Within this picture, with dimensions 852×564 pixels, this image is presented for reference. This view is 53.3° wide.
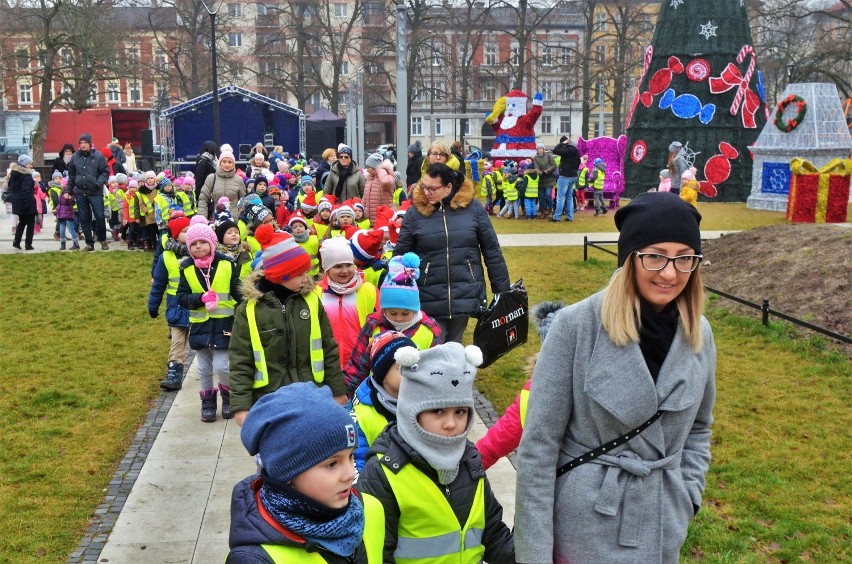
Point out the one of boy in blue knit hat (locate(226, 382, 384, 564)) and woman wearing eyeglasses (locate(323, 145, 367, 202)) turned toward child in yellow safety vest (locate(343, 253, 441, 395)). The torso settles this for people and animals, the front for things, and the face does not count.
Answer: the woman wearing eyeglasses

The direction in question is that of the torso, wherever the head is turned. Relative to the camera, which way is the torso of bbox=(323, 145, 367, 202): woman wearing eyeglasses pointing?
toward the camera

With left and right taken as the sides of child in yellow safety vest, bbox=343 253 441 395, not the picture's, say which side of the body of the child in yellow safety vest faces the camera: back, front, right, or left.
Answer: front

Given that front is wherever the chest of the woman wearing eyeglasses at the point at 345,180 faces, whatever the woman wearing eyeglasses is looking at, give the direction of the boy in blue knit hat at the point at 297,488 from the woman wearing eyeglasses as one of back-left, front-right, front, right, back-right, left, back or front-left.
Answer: front

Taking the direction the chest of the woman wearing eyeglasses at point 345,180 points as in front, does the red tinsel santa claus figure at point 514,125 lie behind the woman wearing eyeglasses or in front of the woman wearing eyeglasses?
behind

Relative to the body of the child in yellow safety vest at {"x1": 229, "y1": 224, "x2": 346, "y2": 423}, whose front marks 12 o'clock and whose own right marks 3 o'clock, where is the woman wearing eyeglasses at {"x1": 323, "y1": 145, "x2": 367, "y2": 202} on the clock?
The woman wearing eyeglasses is roughly at 6 o'clock from the child in yellow safety vest.

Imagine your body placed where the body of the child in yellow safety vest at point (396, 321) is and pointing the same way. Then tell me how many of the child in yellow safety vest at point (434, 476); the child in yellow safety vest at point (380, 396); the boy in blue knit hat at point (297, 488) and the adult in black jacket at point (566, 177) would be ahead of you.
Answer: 3

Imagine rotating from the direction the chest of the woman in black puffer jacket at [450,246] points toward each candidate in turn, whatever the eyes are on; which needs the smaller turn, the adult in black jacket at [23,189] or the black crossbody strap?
the black crossbody strap

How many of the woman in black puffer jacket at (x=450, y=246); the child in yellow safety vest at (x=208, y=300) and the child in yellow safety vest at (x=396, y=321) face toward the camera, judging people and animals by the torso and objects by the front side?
3

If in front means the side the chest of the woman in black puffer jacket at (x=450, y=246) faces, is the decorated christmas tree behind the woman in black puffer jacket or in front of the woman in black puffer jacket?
behind
